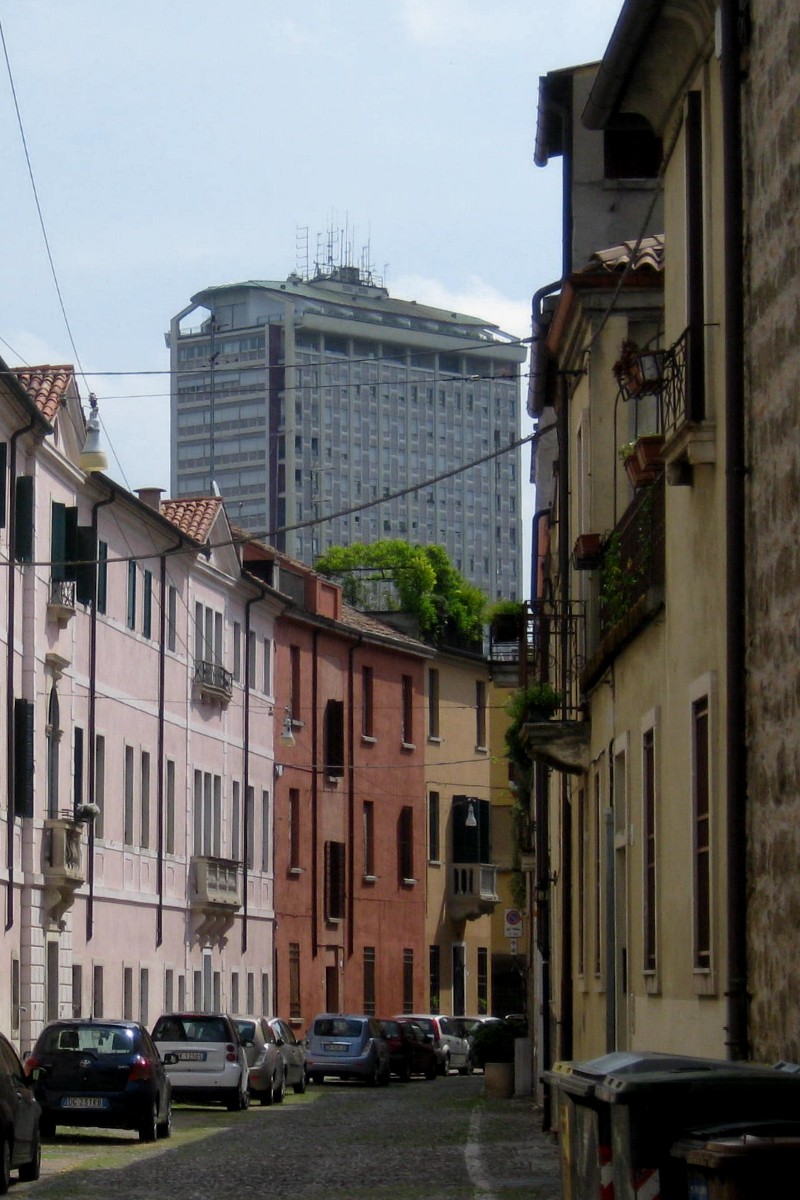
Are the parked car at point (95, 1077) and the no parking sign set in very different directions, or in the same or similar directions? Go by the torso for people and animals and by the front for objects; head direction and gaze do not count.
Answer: very different directions

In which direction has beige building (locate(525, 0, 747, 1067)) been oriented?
to the viewer's left

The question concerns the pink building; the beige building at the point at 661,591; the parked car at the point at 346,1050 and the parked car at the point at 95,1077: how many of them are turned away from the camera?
2

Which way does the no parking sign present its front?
toward the camera

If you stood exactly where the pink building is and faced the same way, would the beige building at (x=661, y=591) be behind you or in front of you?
in front

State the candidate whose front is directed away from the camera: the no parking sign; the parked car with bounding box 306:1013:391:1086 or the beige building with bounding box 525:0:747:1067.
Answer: the parked car

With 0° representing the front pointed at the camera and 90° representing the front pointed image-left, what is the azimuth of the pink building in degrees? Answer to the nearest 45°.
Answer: approximately 315°

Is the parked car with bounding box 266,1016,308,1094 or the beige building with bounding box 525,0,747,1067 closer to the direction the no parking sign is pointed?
the beige building

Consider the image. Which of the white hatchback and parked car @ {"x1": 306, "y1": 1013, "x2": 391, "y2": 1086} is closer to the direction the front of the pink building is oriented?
the white hatchback

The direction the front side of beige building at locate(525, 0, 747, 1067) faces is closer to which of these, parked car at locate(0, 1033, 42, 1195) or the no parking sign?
the parked car

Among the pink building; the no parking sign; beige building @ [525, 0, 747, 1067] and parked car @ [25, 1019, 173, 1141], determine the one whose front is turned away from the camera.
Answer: the parked car

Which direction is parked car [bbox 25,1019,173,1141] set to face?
away from the camera

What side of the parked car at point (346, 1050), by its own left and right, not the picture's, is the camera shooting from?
back
